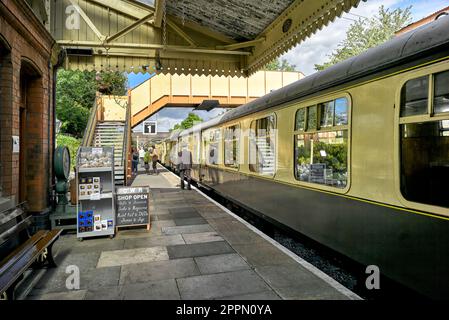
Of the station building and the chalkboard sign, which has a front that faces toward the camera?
the chalkboard sign

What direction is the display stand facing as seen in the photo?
toward the camera

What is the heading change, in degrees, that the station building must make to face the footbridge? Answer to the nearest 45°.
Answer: approximately 45° to its left

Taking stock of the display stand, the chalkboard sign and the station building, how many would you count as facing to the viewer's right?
1

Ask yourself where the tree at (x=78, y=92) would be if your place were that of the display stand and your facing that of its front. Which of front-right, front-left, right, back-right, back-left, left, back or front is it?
back

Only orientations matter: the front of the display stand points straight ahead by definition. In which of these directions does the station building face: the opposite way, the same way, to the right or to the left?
to the left

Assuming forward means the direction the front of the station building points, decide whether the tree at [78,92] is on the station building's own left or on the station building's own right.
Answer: on the station building's own left

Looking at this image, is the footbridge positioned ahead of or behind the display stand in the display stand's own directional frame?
behind

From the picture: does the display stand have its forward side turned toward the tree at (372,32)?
no

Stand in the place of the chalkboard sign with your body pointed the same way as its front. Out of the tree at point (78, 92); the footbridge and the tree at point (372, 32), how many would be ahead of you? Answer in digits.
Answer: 0

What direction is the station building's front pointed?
to the viewer's right
